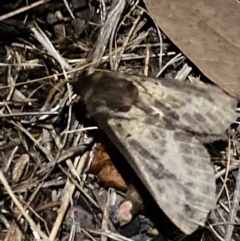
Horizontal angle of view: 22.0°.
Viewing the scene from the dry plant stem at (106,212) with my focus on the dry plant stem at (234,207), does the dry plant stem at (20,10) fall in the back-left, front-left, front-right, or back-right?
back-left

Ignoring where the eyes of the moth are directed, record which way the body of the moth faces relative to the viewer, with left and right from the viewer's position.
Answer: facing away from the viewer and to the left of the viewer

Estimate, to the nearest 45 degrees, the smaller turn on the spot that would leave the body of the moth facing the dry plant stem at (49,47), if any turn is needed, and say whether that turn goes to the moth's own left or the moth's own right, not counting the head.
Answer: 0° — it already faces it

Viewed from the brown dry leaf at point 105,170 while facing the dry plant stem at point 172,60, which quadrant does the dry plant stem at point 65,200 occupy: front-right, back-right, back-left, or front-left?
back-left
